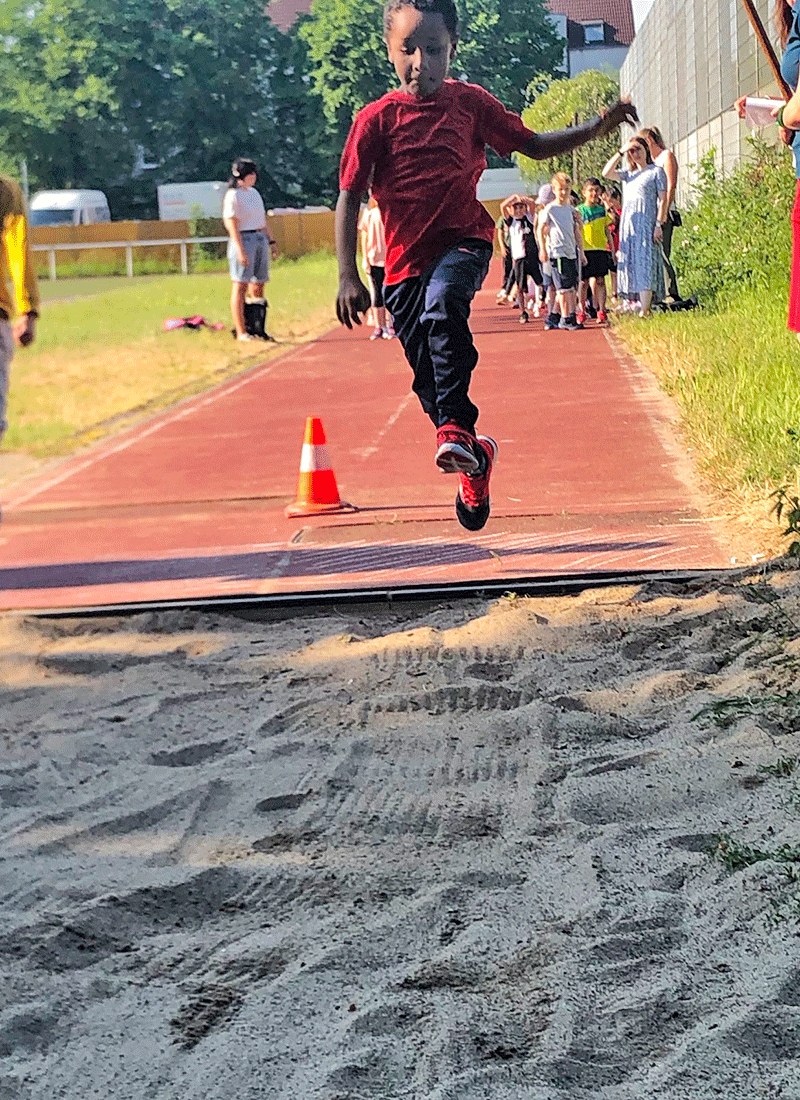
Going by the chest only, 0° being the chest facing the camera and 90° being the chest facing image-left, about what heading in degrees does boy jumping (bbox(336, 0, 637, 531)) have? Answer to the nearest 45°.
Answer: approximately 0°

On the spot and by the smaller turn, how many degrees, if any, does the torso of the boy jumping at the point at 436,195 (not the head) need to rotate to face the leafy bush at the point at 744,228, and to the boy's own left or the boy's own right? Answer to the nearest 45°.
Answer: approximately 180°

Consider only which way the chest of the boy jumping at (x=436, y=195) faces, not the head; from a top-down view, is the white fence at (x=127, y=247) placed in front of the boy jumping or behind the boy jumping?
behind

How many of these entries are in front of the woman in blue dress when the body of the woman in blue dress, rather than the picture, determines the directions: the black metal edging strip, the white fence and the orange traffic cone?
2

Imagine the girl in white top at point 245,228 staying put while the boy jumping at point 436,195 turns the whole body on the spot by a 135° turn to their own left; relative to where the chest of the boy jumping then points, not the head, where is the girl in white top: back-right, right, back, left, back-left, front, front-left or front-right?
front-left

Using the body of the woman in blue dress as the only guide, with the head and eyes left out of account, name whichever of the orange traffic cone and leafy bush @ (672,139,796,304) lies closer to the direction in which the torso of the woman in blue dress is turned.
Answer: the orange traffic cone

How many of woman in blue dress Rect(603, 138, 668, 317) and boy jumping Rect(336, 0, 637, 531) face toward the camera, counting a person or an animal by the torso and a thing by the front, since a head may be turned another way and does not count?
2

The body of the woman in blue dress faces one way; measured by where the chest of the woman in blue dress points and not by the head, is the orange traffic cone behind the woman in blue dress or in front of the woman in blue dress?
in front

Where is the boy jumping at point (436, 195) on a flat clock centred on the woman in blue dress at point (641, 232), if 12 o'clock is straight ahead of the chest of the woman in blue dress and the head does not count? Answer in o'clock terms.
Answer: The boy jumping is roughly at 12 o'clock from the woman in blue dress.

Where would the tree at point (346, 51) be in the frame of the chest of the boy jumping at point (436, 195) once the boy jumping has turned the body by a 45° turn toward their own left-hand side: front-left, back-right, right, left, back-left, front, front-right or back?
back-left
